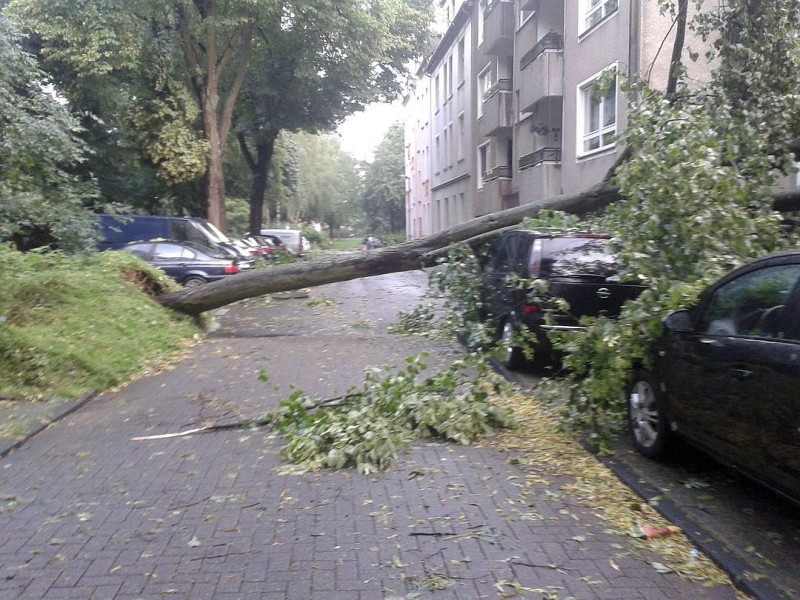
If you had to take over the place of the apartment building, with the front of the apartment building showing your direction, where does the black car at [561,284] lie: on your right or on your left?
on your left

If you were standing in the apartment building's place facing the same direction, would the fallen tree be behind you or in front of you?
in front

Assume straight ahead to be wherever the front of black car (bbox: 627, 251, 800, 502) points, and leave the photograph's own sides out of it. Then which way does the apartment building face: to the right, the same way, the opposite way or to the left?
to the left

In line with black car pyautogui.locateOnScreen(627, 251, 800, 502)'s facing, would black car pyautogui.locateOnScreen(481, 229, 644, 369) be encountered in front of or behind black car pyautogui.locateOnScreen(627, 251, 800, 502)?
in front

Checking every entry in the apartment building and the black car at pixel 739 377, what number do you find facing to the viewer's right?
0

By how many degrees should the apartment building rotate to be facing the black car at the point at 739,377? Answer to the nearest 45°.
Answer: approximately 45° to its left

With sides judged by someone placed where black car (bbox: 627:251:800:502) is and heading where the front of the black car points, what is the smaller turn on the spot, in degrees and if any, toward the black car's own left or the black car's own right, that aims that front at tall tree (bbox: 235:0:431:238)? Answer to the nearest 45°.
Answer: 0° — it already faces it

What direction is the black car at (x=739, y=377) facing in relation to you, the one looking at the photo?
facing away from the viewer and to the left of the viewer

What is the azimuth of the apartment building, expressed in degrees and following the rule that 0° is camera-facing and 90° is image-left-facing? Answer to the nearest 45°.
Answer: approximately 45°
